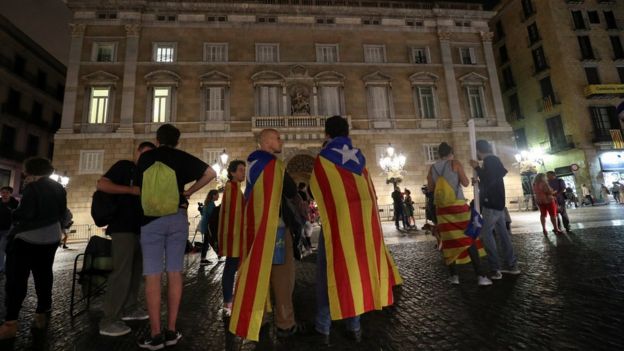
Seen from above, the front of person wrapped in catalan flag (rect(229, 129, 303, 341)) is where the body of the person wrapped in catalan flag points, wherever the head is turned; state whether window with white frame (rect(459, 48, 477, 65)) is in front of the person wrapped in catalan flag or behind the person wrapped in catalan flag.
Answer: in front

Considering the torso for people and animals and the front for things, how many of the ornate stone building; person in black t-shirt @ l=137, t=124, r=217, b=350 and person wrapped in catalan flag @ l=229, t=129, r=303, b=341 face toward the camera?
1

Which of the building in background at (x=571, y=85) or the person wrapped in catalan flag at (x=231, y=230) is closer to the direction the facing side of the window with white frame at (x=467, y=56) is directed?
the person wrapped in catalan flag

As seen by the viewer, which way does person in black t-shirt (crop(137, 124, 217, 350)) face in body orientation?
away from the camera

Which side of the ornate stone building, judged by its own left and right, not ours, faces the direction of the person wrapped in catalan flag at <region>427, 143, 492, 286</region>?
front

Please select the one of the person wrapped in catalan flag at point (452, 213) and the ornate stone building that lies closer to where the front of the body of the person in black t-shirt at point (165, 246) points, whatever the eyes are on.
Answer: the ornate stone building

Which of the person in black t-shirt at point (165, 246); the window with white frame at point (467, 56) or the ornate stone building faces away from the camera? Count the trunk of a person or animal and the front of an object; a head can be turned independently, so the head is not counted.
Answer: the person in black t-shirt

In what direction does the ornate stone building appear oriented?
toward the camera

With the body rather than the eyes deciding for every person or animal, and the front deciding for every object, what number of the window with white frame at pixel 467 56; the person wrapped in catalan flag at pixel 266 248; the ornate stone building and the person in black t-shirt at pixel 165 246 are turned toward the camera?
2

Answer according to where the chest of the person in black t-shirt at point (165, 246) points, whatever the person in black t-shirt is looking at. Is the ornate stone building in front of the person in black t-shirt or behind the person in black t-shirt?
in front

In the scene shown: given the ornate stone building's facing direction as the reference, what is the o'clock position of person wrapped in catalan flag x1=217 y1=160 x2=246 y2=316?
The person wrapped in catalan flag is roughly at 12 o'clock from the ornate stone building.

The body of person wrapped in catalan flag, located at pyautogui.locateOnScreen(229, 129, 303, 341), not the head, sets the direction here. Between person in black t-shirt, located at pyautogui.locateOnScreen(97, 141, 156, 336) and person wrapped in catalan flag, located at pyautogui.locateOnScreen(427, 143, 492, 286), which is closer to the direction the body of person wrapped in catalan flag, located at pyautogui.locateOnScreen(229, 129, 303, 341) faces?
the person wrapped in catalan flag

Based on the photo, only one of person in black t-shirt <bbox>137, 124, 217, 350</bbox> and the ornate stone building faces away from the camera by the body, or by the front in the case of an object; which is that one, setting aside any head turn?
the person in black t-shirt
